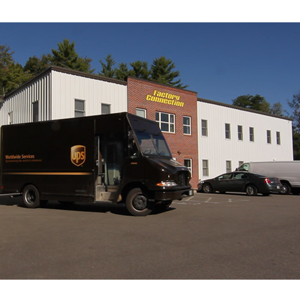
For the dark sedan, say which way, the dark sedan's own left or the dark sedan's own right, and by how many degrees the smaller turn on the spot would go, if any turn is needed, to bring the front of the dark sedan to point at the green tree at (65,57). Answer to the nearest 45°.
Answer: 0° — it already faces it

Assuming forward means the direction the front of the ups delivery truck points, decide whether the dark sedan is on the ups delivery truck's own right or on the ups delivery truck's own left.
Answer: on the ups delivery truck's own left

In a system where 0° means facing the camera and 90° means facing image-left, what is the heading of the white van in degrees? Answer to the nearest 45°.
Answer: approximately 135°

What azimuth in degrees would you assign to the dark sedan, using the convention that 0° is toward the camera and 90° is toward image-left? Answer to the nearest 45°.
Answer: approximately 135°

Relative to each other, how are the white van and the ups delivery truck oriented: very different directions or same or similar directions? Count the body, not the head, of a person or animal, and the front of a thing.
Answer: very different directions

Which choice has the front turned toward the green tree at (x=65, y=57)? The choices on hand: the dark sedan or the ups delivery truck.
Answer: the dark sedan

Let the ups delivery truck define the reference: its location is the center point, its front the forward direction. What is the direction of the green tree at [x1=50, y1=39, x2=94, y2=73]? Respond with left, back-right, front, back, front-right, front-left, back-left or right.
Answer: back-left

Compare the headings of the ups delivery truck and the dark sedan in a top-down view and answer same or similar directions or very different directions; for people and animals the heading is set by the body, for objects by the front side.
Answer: very different directions

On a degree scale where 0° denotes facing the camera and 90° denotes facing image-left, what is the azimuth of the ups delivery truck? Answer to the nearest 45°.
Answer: approximately 315°

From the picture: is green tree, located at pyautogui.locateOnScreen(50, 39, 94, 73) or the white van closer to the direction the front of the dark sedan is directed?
the green tree
